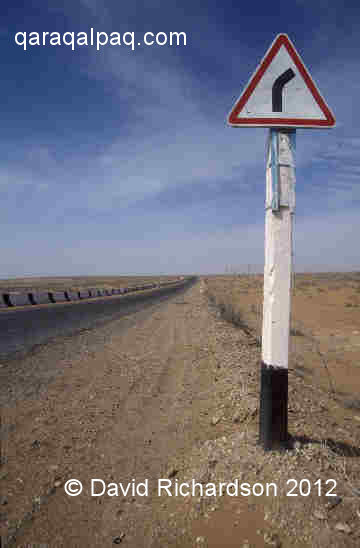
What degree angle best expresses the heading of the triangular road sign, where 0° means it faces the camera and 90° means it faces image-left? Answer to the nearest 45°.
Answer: approximately 0°
